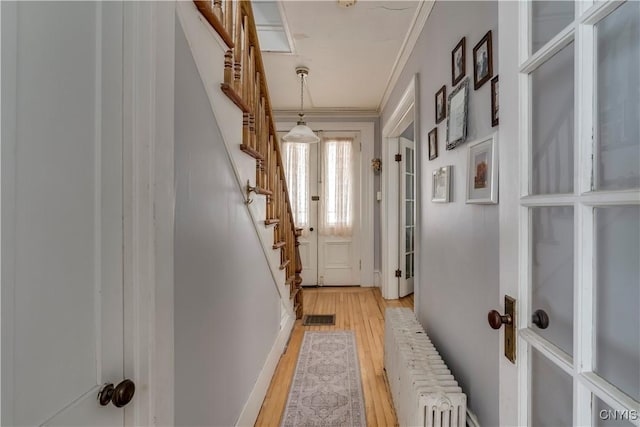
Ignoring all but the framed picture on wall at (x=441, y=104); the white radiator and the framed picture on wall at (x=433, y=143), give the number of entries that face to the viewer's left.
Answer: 3

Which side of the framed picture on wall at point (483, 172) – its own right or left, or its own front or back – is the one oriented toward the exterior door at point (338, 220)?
right

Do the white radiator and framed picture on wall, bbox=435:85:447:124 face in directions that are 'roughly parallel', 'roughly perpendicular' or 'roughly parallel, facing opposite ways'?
roughly parallel

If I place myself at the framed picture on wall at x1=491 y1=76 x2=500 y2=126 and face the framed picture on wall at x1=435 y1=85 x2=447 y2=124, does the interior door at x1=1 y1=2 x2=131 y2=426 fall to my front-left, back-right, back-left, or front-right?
back-left

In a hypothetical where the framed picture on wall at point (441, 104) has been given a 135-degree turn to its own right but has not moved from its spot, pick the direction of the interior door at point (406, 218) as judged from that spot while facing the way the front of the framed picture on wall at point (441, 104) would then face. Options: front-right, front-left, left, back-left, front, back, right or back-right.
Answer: front-left

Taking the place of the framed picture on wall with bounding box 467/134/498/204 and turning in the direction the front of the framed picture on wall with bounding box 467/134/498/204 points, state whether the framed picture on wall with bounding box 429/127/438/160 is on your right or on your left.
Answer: on your right

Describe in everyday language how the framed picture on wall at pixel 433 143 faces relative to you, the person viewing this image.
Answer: facing to the left of the viewer

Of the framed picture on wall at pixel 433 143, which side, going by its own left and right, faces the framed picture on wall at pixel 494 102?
left

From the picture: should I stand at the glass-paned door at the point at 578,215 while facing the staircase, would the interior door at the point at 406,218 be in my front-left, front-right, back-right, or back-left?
front-right

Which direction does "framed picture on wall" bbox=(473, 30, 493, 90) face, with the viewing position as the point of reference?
facing the viewer and to the left of the viewer

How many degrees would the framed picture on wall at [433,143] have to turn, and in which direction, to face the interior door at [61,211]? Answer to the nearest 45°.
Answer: approximately 90° to its left

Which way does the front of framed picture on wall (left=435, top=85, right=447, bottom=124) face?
to the viewer's left

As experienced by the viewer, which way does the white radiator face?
facing to the left of the viewer
